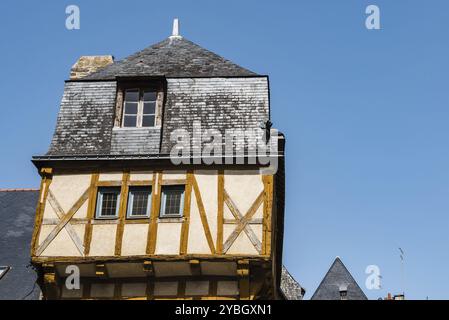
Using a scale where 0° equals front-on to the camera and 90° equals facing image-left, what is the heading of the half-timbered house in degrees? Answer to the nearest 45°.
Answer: approximately 0°
